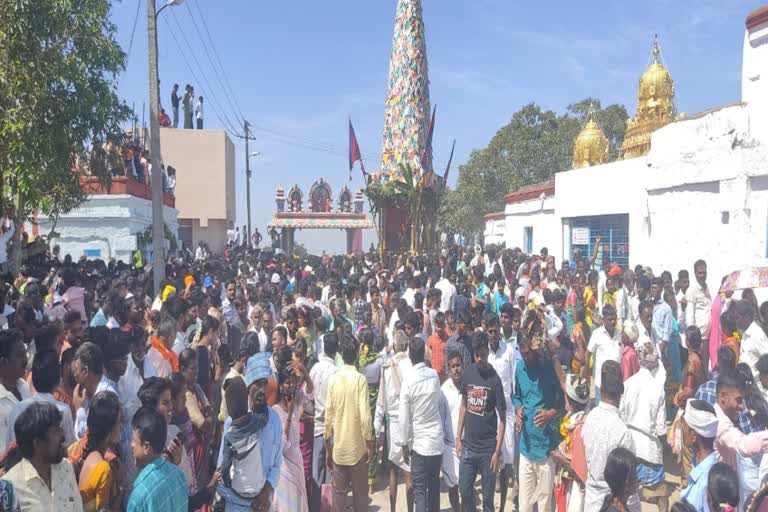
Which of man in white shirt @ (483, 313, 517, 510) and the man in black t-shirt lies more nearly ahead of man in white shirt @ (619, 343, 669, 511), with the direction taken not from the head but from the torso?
the man in white shirt

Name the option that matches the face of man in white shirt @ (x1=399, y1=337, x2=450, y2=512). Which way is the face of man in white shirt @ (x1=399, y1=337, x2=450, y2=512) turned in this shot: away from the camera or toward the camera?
away from the camera

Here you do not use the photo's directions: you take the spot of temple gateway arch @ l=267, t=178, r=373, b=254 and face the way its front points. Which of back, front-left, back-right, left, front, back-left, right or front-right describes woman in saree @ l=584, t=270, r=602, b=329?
front

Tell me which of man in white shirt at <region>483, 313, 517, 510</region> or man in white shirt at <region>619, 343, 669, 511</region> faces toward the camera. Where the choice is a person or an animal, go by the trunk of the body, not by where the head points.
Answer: man in white shirt at <region>483, 313, 517, 510</region>

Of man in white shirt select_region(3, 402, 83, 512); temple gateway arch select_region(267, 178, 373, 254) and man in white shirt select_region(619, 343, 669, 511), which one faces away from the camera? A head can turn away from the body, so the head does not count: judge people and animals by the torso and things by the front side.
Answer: man in white shirt select_region(619, 343, 669, 511)

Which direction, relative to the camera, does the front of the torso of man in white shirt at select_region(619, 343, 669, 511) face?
away from the camera

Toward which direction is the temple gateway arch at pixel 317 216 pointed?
toward the camera

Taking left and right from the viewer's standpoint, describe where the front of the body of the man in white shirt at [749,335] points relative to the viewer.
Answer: facing the viewer and to the left of the viewer

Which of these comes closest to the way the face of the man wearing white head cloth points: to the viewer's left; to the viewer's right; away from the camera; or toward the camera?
to the viewer's left

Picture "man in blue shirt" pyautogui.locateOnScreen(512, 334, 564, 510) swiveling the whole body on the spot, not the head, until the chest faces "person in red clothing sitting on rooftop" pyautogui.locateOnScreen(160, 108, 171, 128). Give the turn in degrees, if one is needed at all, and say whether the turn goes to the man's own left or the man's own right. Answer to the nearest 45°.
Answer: approximately 90° to the man's own right

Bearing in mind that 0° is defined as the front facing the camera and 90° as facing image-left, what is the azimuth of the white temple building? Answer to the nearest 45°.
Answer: approximately 45°

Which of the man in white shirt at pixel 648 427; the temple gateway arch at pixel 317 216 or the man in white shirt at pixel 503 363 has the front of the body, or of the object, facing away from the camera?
the man in white shirt at pixel 648 427

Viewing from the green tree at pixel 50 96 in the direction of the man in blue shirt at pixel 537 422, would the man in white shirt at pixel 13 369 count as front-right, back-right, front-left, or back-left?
front-right
